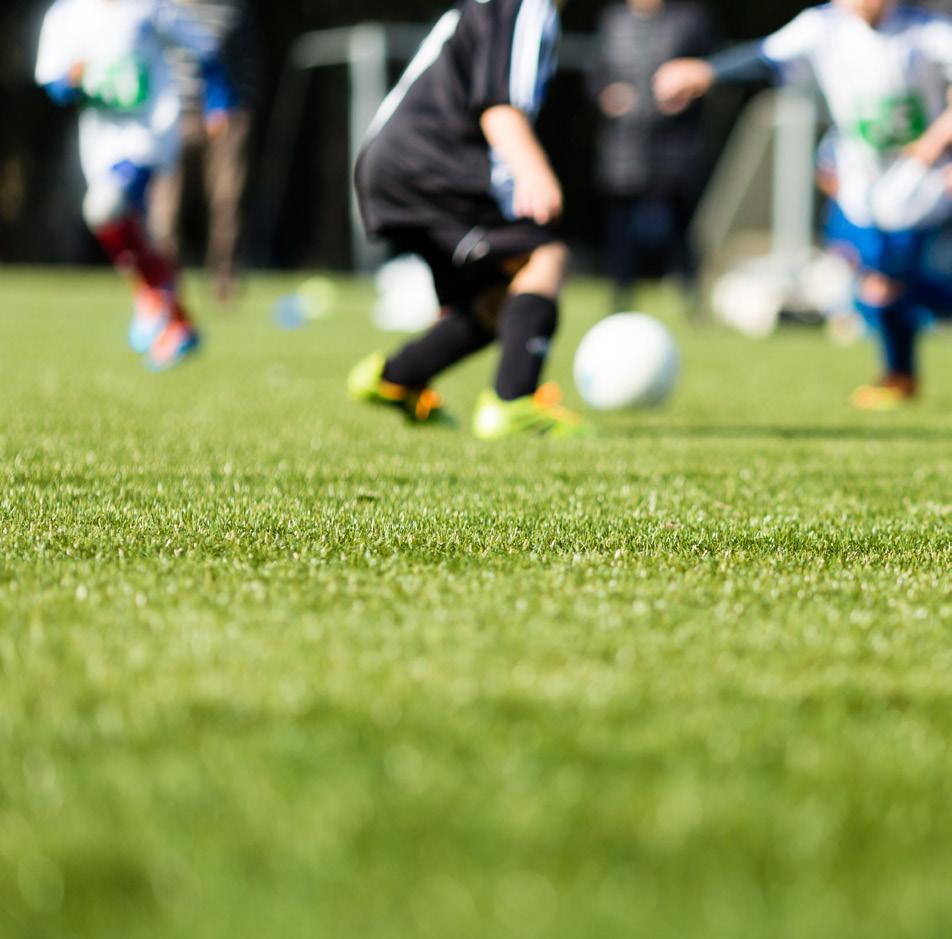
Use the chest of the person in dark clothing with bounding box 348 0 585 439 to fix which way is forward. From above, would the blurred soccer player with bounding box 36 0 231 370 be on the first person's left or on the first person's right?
on the first person's left

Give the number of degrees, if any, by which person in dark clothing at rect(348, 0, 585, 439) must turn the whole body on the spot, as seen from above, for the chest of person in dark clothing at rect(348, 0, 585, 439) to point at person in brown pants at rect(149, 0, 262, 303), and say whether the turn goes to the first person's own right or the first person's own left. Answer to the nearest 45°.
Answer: approximately 90° to the first person's own left
